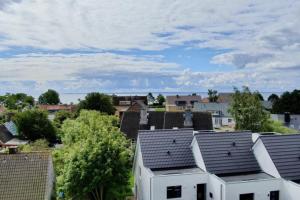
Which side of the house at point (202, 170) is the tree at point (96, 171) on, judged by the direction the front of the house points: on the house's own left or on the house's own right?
on the house's own right

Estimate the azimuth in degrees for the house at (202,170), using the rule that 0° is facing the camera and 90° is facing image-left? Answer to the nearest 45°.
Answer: approximately 0°

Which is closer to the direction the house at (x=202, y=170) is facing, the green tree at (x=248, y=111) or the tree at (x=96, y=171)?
the tree

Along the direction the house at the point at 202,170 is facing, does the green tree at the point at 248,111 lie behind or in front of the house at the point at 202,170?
behind

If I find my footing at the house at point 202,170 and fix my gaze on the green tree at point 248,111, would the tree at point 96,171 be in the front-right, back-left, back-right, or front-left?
back-left
